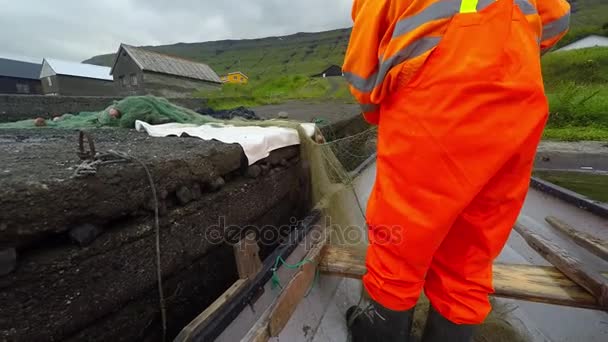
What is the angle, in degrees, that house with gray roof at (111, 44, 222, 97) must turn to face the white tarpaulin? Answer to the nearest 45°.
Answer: approximately 45° to its left

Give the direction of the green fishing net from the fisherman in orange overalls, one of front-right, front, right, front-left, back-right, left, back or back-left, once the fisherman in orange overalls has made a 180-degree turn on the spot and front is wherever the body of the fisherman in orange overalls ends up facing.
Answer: back-right

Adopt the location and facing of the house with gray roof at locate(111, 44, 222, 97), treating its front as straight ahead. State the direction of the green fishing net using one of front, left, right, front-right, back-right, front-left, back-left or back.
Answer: front-left

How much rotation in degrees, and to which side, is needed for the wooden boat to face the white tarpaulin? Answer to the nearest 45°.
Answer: approximately 45° to its left

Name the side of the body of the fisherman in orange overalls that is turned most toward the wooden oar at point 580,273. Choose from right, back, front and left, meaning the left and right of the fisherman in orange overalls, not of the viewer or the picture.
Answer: right

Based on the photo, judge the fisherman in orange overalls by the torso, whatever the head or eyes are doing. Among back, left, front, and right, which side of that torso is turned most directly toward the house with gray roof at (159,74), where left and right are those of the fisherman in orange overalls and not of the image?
front

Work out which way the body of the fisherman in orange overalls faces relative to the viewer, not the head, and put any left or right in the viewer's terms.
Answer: facing away from the viewer and to the left of the viewer

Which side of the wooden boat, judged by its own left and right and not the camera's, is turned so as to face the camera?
back

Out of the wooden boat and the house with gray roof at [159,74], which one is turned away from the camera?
the wooden boat

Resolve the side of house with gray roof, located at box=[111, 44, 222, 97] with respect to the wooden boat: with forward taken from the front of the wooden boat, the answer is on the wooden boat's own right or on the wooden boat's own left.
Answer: on the wooden boat's own left

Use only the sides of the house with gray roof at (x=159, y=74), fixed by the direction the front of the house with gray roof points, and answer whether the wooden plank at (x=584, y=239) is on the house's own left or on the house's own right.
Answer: on the house's own left

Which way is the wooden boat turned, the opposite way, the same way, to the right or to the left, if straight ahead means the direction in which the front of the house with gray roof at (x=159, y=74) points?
the opposite way

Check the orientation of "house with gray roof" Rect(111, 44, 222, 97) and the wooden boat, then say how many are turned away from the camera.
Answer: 1

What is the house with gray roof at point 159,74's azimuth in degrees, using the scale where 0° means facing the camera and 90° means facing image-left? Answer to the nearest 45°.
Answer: approximately 45°
